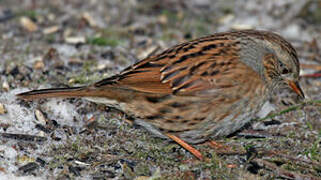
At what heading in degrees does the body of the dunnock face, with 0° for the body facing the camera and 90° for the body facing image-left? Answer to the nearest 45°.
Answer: approximately 270°

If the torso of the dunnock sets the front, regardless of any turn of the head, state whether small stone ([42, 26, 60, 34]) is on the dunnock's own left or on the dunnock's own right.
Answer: on the dunnock's own left

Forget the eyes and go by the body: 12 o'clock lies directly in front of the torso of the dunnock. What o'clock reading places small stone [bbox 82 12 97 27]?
The small stone is roughly at 8 o'clock from the dunnock.

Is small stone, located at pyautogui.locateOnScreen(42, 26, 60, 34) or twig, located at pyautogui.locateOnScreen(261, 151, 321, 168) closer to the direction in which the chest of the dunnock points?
the twig

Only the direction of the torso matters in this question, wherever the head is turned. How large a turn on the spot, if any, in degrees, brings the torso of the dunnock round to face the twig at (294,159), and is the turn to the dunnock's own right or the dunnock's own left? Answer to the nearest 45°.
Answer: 0° — it already faces it

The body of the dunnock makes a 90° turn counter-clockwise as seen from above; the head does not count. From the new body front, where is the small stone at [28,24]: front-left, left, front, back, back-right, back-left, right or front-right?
front-left

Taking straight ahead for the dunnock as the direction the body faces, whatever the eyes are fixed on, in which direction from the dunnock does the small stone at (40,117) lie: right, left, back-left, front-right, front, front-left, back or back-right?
back

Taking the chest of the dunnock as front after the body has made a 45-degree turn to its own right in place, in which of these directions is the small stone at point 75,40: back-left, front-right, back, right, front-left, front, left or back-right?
back
